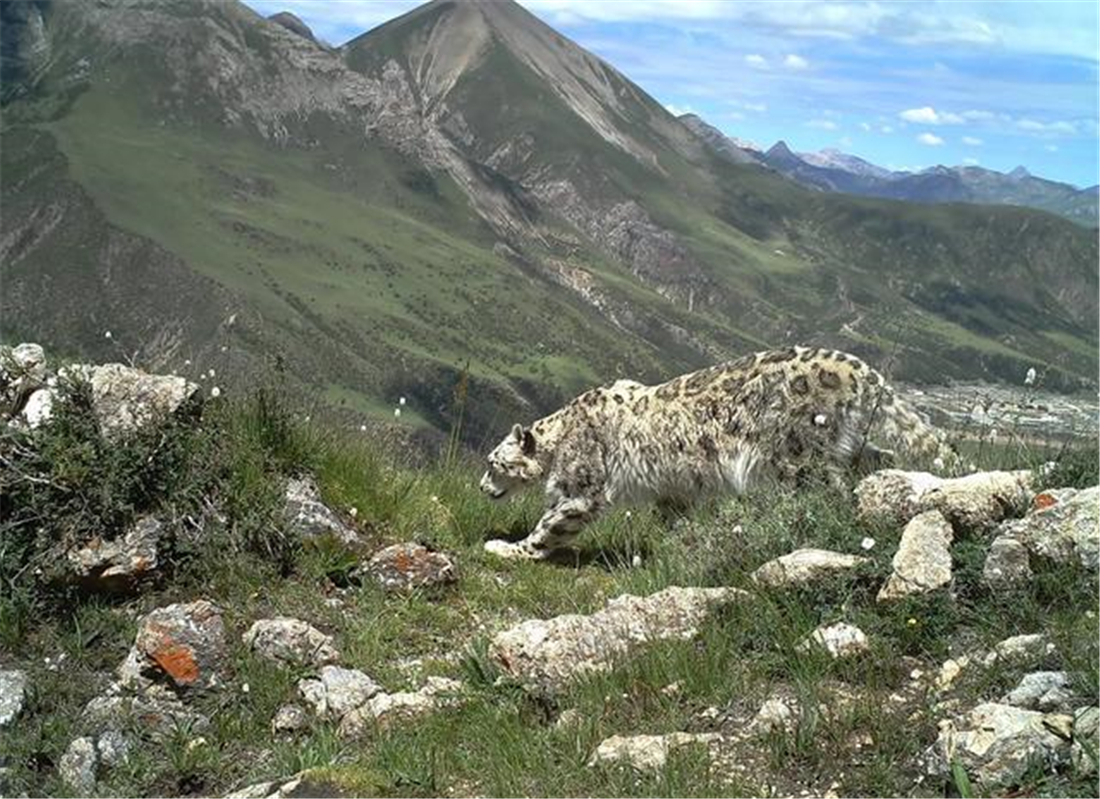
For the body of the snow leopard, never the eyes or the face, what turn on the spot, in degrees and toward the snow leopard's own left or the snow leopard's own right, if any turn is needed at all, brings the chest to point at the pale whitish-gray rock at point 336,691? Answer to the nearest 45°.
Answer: approximately 90° to the snow leopard's own left

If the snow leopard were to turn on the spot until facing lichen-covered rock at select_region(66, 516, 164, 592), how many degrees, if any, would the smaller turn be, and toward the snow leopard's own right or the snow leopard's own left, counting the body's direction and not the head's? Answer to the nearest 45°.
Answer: approximately 45° to the snow leopard's own left

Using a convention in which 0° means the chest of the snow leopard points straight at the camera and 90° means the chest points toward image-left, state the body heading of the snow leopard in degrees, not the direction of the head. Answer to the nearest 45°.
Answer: approximately 90°

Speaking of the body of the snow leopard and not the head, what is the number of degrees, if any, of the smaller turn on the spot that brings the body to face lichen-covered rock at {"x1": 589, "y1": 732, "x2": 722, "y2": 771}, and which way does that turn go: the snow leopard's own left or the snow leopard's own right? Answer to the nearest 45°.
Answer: approximately 90° to the snow leopard's own left

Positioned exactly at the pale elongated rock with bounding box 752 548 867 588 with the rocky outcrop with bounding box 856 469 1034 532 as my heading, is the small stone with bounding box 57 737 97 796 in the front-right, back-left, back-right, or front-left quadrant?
back-left

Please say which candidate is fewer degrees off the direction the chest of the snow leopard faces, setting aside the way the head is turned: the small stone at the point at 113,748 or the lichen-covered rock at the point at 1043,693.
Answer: the small stone

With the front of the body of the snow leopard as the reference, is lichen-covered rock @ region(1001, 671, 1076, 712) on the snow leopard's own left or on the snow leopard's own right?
on the snow leopard's own left

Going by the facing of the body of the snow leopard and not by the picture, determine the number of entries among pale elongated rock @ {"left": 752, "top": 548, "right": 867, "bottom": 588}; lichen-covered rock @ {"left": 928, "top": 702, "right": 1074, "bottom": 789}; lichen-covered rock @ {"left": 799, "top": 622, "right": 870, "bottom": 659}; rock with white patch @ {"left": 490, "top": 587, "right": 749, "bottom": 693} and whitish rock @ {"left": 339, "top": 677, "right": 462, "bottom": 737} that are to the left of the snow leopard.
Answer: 5

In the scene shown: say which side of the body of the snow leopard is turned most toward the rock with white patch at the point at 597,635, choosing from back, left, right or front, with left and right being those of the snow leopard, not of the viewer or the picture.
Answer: left

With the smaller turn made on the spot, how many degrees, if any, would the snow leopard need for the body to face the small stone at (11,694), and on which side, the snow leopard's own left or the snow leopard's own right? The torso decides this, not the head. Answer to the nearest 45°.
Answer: approximately 45° to the snow leopard's own left

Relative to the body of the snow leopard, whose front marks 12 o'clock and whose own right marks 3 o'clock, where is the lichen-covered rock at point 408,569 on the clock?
The lichen-covered rock is roughly at 10 o'clock from the snow leopard.

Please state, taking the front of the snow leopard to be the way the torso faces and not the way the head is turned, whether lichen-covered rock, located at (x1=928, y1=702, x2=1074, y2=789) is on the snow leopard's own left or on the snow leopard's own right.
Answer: on the snow leopard's own left

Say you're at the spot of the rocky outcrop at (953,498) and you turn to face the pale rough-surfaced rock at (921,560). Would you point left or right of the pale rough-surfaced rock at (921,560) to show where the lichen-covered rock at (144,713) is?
right

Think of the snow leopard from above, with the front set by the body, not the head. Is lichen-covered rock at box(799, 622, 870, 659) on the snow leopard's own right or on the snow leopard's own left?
on the snow leopard's own left
